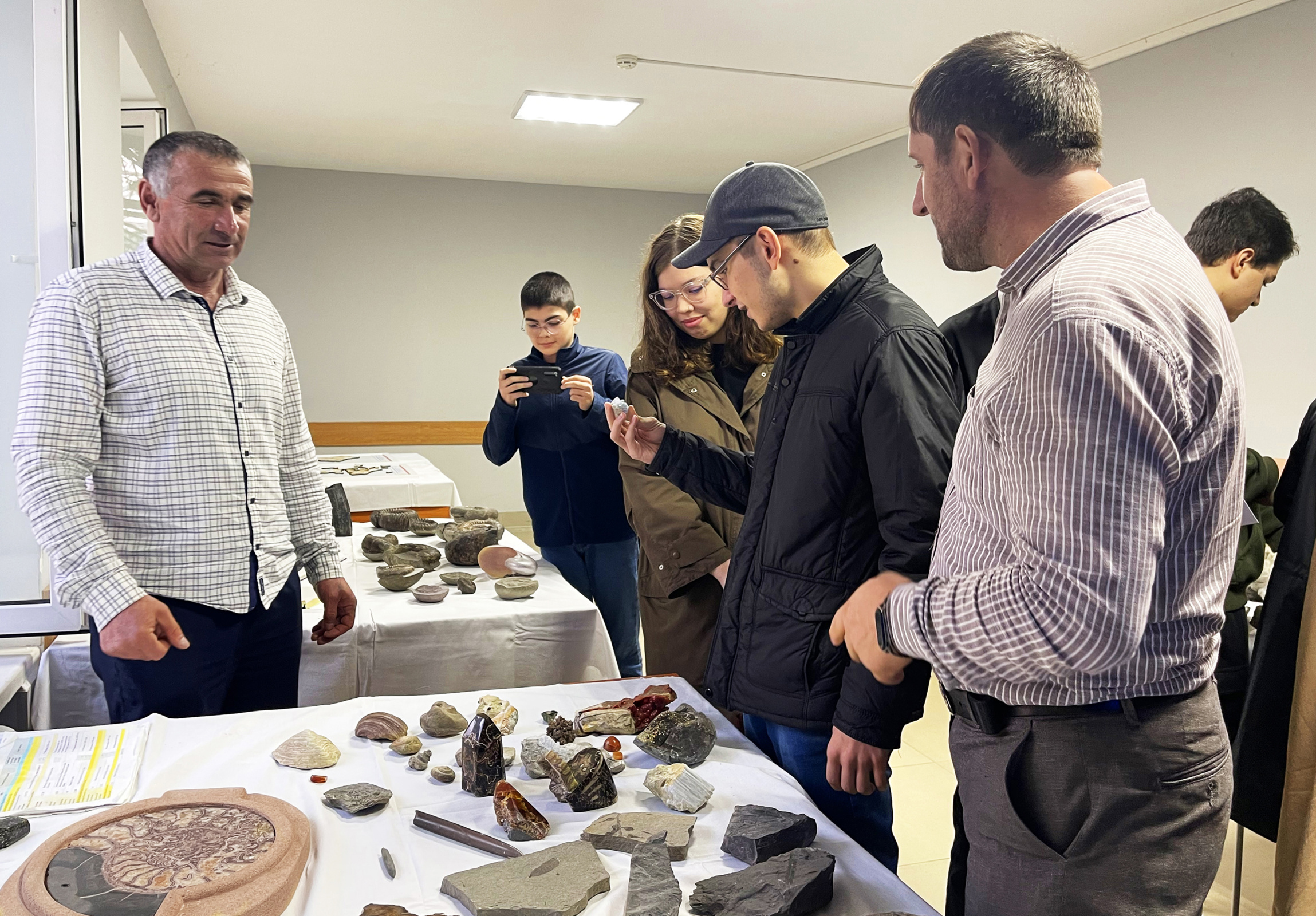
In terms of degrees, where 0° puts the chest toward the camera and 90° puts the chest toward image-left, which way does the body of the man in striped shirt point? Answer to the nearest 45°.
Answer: approximately 90°

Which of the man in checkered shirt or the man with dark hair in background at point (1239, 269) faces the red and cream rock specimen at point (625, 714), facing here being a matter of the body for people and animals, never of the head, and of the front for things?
the man in checkered shirt

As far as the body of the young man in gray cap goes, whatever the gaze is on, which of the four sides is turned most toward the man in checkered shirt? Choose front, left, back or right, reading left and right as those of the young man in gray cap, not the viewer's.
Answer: front

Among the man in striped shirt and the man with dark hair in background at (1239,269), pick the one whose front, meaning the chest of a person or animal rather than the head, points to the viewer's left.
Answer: the man in striped shirt

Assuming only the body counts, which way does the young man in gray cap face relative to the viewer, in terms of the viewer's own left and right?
facing to the left of the viewer

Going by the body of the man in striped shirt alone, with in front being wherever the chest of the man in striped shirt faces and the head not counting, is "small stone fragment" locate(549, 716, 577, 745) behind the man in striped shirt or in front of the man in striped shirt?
in front

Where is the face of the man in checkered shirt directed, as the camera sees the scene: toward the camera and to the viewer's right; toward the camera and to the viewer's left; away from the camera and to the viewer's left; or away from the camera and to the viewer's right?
toward the camera and to the viewer's right

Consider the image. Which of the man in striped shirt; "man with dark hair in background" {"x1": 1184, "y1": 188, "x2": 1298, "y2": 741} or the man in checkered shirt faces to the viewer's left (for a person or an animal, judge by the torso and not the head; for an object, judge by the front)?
the man in striped shirt
